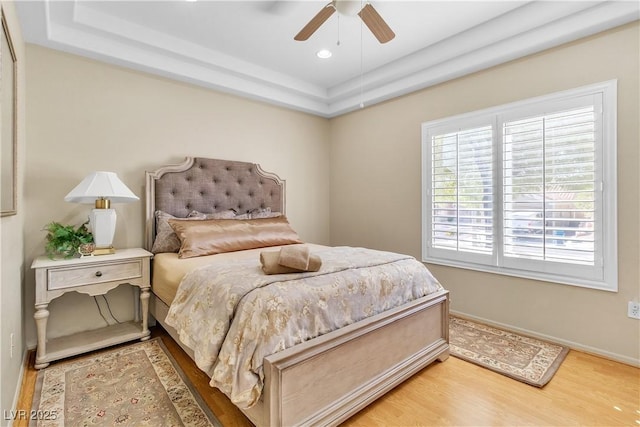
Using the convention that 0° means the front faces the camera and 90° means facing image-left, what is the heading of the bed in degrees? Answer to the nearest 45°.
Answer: approximately 315°

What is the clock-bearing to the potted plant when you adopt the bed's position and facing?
The potted plant is roughly at 5 o'clock from the bed.

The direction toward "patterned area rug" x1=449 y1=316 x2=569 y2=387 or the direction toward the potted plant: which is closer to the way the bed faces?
the patterned area rug
